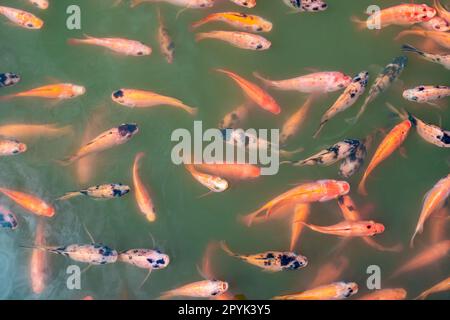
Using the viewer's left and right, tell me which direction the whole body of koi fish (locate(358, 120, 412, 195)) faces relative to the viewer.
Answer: facing away from the viewer and to the right of the viewer

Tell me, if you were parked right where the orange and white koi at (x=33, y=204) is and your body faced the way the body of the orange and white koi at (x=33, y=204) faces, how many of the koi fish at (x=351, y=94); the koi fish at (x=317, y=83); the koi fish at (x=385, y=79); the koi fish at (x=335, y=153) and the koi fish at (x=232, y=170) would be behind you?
0

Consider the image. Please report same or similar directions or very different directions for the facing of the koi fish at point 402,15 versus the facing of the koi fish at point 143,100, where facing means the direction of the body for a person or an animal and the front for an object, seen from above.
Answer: very different directions

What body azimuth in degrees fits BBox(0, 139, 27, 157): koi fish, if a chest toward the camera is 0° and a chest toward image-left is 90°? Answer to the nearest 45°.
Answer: approximately 270°

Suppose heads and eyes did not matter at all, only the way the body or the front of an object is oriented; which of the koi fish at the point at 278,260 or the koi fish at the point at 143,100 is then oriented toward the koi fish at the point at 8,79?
the koi fish at the point at 143,100

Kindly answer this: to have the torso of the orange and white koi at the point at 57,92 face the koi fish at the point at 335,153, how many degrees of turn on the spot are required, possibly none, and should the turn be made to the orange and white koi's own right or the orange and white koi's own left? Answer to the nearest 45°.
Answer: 0° — it already faces it

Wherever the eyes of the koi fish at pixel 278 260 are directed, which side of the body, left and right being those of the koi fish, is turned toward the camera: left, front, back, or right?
right

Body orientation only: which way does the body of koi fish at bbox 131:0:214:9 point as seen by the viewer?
to the viewer's right

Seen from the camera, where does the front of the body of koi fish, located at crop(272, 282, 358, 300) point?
to the viewer's right

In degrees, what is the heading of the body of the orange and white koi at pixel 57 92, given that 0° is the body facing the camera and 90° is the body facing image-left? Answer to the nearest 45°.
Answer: approximately 270°

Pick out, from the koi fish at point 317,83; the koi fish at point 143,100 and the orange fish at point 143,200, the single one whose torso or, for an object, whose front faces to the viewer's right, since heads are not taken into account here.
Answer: the koi fish at point 317,83

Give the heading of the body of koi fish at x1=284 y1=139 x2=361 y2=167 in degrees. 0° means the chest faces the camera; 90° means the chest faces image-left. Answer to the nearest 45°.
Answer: approximately 225°

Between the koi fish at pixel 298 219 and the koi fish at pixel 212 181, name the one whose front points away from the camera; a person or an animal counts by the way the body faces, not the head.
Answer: the koi fish at pixel 298 219

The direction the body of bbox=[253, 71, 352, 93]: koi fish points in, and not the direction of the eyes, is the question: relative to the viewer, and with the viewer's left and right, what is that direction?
facing to the right of the viewer
